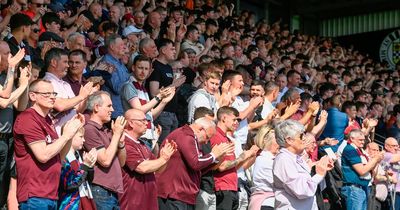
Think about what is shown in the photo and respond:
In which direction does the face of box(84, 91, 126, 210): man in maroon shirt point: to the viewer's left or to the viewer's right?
to the viewer's right

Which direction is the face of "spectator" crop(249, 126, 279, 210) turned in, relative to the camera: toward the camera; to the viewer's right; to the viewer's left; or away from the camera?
to the viewer's right

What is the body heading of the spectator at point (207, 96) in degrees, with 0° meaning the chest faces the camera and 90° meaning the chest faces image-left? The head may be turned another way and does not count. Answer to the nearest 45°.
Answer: approximately 315°

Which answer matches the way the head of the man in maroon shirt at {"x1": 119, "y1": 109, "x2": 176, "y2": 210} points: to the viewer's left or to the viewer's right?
to the viewer's right

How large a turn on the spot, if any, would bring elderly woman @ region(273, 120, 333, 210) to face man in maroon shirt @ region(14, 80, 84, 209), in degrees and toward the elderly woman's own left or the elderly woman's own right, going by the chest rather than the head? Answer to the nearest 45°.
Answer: approximately 135° to the elderly woman's own right
